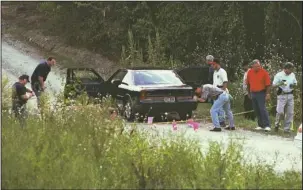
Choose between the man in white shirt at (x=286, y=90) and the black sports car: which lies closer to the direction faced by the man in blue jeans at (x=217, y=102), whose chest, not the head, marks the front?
the black sports car

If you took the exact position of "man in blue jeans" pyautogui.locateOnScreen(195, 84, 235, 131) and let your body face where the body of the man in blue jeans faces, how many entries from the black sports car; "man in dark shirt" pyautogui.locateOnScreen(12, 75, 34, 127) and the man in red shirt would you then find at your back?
1

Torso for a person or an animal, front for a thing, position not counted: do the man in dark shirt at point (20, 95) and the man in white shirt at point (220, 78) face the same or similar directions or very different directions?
very different directions

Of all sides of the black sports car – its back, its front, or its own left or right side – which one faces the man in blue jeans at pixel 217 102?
back

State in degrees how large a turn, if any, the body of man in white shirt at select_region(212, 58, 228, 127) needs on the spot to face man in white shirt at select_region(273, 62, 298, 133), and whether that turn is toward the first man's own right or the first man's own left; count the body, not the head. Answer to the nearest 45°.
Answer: approximately 90° to the first man's own left

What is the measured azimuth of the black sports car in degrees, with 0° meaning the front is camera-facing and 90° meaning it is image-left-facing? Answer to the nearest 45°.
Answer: approximately 135°

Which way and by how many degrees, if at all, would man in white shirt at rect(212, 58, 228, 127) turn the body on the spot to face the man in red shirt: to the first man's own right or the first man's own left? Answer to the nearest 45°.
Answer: approximately 135° to the first man's own left

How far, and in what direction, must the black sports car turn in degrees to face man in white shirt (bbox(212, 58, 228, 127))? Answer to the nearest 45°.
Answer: approximately 180°

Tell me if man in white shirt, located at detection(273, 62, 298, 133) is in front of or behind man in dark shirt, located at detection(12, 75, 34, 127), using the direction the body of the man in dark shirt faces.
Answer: in front

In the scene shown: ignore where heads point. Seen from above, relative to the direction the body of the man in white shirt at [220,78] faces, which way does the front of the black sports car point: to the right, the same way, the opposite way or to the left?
to the right

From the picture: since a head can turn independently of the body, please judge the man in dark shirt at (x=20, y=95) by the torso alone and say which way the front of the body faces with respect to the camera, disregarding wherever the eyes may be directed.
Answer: to the viewer's right

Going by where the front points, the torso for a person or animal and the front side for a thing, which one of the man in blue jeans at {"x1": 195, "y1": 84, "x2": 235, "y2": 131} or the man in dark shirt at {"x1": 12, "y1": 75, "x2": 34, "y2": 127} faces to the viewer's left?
the man in blue jeans

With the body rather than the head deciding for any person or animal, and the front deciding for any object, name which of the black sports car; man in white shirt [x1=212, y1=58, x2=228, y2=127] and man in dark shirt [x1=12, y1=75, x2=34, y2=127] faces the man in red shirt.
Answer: the man in dark shirt

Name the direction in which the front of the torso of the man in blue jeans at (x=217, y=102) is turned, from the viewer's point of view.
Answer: to the viewer's left

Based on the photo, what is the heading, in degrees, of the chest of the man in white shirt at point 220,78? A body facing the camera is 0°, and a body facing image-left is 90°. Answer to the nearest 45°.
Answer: approximately 45°

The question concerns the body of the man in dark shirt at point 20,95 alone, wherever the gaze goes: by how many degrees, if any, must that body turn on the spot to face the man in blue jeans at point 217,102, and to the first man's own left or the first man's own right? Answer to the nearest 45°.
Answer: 0° — they already face them
